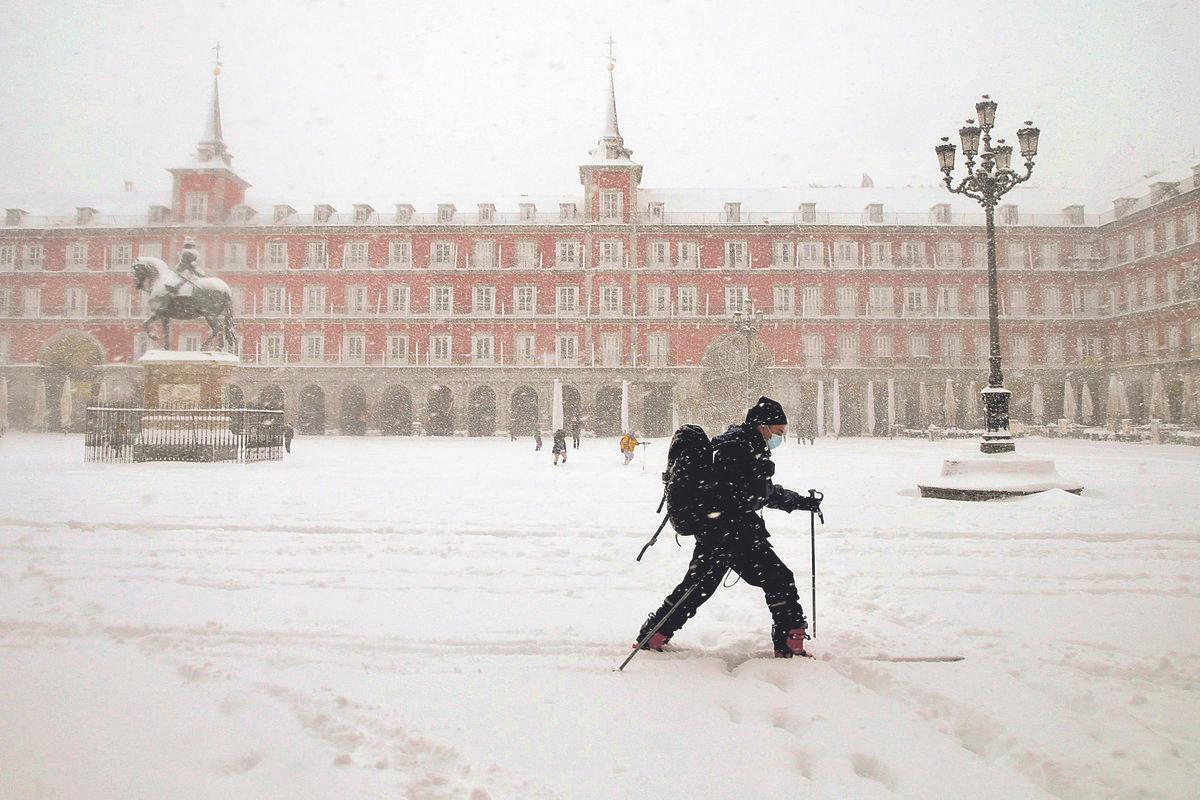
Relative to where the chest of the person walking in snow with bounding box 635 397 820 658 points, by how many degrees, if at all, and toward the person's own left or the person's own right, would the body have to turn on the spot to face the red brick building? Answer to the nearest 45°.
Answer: approximately 90° to the person's own left

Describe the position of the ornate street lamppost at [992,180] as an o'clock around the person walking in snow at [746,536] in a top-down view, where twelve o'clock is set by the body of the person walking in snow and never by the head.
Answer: The ornate street lamppost is roughly at 10 o'clock from the person walking in snow.

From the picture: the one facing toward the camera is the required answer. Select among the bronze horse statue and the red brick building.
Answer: the red brick building

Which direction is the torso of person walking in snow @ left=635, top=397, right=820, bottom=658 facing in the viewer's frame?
to the viewer's right

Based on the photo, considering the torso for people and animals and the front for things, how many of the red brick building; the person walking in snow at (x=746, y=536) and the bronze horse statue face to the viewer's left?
1

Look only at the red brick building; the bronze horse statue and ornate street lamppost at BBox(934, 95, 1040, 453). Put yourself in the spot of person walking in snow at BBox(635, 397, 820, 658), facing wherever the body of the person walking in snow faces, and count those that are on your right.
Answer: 0

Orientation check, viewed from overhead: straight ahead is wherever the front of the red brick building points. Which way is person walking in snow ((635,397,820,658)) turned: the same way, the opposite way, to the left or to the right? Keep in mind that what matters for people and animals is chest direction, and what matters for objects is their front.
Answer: to the left

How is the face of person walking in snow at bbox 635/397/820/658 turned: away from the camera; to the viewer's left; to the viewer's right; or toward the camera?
to the viewer's right

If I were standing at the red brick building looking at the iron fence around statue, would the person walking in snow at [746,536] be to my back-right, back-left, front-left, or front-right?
front-left

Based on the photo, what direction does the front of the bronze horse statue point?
to the viewer's left

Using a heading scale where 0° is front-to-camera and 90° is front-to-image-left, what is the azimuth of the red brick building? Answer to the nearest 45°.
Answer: approximately 0°

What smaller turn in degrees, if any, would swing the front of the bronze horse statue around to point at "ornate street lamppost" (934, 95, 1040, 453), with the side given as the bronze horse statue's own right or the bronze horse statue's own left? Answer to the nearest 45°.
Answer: approximately 135° to the bronze horse statue's own left

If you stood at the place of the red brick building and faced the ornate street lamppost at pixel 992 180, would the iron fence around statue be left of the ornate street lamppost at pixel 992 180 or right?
right

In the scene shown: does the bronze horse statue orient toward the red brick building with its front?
no

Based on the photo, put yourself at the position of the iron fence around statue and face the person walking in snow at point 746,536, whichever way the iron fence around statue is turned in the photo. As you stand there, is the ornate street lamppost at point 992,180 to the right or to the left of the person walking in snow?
left

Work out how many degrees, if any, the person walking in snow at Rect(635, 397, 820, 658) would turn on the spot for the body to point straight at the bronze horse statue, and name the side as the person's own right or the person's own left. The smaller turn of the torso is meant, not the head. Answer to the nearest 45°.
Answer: approximately 135° to the person's own left
